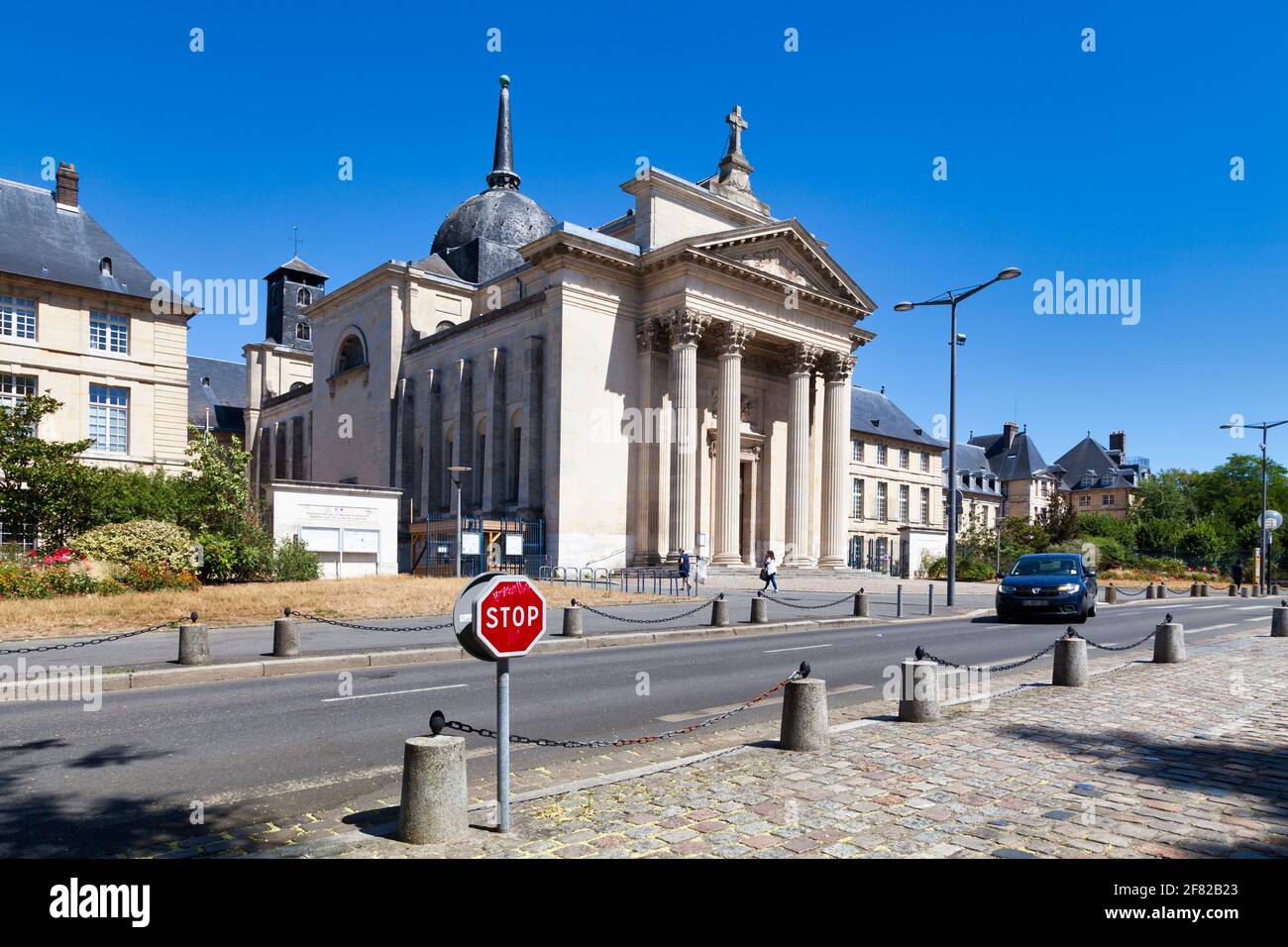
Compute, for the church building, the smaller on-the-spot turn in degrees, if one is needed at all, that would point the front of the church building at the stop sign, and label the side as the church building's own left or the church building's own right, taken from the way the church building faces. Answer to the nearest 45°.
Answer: approximately 45° to the church building's own right

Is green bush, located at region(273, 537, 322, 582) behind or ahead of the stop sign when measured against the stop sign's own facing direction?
behind

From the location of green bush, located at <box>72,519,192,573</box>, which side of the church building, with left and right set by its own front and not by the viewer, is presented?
right

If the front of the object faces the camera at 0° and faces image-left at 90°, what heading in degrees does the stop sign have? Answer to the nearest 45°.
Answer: approximately 315°

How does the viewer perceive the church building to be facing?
facing the viewer and to the right of the viewer

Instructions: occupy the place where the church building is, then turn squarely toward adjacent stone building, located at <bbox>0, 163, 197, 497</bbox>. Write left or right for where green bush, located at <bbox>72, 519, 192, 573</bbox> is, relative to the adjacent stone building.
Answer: left

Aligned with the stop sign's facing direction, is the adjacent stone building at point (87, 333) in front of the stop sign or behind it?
behind

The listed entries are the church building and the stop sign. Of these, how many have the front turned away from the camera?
0

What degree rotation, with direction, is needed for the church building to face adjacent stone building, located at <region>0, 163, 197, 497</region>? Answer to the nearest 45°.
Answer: approximately 135° to its right

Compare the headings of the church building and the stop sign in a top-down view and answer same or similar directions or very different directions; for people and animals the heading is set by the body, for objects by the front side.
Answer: same or similar directions
